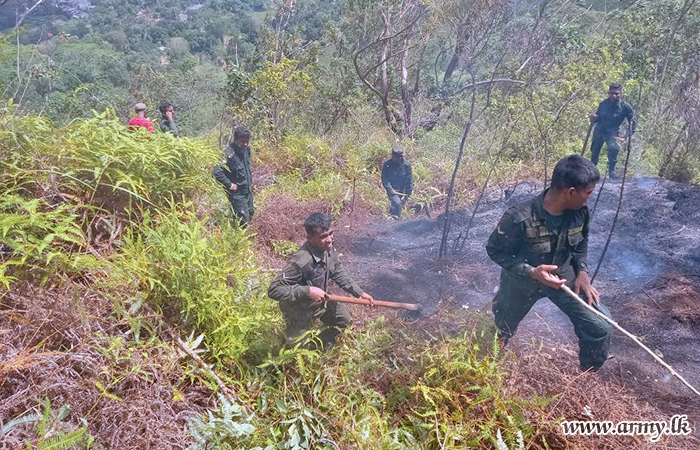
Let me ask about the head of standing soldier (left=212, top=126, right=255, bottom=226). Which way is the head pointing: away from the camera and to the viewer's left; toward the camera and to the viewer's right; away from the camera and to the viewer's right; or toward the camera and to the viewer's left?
toward the camera and to the viewer's right

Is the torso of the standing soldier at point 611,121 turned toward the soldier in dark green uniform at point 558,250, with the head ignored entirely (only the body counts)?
yes

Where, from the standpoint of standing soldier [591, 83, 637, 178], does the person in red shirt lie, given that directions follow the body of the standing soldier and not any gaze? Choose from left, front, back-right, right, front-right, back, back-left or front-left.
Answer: front-right

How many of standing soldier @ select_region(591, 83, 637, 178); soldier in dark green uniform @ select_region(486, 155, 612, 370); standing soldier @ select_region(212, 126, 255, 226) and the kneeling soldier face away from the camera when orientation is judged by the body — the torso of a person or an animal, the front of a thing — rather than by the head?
0

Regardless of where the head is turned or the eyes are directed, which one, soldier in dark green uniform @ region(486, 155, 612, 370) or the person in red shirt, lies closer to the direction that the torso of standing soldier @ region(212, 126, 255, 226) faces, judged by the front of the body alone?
the soldier in dark green uniform

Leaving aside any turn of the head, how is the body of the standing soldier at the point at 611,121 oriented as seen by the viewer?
toward the camera

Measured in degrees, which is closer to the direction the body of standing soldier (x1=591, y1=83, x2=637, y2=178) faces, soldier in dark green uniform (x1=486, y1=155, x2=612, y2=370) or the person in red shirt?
the soldier in dark green uniform

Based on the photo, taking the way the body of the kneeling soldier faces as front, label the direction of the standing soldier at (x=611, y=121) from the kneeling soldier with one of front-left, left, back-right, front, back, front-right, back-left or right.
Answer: left

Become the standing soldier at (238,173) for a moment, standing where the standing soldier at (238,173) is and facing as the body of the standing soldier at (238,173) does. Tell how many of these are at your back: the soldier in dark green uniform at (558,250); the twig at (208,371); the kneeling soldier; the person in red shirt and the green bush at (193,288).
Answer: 1

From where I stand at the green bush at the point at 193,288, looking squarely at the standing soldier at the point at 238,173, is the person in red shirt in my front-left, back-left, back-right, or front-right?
front-left
